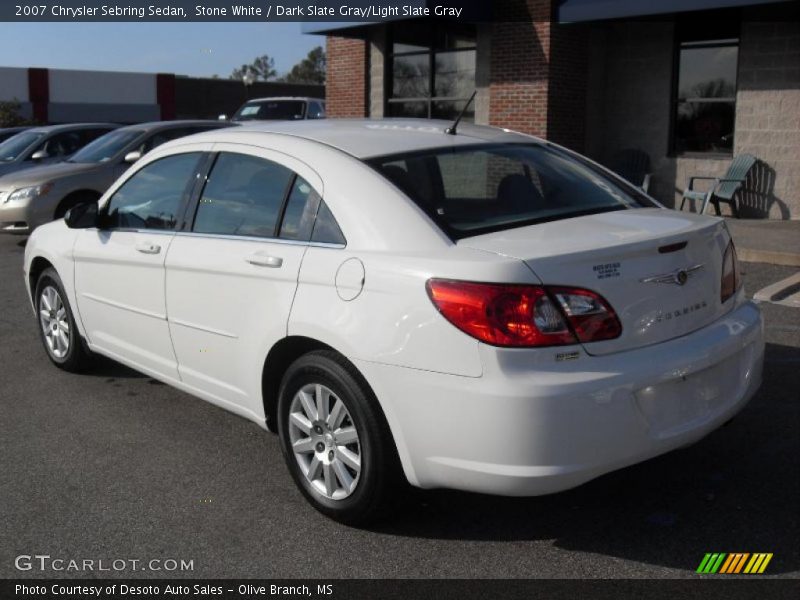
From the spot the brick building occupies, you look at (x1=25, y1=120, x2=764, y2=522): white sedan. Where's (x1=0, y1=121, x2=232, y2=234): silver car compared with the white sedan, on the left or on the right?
right

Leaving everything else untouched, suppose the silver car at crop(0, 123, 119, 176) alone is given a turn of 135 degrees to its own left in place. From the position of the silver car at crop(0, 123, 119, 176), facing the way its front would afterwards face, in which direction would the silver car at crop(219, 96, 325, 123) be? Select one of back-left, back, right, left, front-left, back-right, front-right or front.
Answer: front-left

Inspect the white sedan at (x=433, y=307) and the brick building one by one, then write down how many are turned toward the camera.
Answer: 1

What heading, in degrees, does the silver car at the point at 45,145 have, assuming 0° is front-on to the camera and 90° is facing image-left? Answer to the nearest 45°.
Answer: approximately 45°

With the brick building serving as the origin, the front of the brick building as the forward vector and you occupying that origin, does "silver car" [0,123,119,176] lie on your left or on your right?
on your right

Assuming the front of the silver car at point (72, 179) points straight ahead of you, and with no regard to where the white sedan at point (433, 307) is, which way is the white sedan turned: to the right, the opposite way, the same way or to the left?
to the right

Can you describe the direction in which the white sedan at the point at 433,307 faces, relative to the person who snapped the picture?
facing away from the viewer and to the left of the viewer

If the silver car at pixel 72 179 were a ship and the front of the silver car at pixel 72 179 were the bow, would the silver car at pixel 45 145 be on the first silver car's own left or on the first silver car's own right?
on the first silver car's own right

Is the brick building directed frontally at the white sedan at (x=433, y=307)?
yes

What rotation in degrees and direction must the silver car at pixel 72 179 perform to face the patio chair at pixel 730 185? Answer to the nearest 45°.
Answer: approximately 135° to its left

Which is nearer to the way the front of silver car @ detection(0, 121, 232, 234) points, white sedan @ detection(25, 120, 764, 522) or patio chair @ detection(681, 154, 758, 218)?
the white sedan

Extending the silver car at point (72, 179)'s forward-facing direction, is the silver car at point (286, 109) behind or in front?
behind

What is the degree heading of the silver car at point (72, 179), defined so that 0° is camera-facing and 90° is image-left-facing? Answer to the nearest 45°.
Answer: approximately 45°
